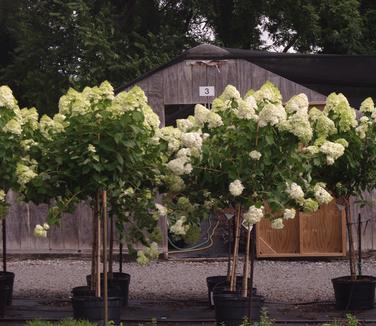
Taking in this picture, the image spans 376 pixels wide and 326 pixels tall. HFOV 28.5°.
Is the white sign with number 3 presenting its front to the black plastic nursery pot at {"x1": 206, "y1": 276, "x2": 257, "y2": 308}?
yes

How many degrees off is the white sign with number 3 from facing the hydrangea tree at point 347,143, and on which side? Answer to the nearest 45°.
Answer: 0° — it already faces it

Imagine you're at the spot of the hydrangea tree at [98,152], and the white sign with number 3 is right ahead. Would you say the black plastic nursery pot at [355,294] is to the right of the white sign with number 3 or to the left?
right

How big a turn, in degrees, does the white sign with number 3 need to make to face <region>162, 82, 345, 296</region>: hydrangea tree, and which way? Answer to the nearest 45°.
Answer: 0° — it already faces it

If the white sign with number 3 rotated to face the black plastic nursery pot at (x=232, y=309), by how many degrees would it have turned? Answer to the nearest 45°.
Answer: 0° — it already faces it

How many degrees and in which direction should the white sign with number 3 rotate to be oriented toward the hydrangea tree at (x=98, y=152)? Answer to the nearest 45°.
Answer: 0° — it already faces it

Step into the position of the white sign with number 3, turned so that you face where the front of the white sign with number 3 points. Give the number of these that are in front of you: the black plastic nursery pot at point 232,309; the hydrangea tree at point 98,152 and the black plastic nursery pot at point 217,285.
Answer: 3

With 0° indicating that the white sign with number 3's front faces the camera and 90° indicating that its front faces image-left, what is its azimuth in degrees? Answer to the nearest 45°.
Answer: approximately 0°
